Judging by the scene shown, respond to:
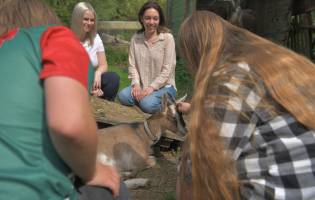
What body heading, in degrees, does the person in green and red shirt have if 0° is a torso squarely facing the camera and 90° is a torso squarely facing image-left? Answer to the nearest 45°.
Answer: approximately 225°

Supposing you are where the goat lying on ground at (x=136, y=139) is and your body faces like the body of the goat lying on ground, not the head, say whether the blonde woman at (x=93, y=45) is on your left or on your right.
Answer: on your left

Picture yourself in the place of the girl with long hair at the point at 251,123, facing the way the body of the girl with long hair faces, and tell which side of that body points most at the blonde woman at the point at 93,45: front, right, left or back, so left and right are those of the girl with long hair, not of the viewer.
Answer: front

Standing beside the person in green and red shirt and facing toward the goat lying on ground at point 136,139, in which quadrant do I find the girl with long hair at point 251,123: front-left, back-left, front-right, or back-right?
front-right

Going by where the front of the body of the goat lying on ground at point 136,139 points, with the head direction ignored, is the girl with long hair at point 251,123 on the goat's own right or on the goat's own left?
on the goat's own right

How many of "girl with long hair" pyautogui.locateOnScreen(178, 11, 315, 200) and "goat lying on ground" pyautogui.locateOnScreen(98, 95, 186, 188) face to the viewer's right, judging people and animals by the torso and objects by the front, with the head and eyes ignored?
1

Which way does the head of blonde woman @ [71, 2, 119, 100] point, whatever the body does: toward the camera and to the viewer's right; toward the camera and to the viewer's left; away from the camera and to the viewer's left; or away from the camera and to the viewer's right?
toward the camera and to the viewer's right

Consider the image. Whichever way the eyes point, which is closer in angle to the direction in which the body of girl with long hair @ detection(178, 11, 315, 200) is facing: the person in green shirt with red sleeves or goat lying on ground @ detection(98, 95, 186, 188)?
the goat lying on ground

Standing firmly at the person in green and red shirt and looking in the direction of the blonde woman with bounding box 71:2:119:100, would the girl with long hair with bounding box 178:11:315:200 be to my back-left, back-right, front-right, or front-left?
front-right

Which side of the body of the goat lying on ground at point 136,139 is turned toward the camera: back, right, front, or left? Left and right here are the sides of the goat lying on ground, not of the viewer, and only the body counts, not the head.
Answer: right

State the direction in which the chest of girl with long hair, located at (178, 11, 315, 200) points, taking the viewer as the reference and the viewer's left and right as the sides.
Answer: facing away from the viewer and to the left of the viewer

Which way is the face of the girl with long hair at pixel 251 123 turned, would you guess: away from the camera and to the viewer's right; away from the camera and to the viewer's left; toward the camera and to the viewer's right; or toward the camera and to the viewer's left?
away from the camera and to the viewer's left

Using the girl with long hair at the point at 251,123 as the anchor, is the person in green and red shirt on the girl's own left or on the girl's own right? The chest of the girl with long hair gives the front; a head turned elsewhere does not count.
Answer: on the girl's own left
